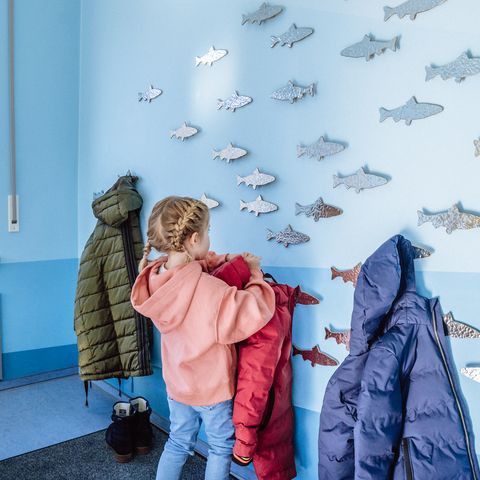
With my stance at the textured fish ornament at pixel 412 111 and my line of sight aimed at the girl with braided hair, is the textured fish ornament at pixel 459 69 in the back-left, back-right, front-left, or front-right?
back-left

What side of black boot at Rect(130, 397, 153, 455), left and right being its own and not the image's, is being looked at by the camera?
front

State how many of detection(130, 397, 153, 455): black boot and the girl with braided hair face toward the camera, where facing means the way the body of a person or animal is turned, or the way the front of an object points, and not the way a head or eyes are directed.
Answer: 1

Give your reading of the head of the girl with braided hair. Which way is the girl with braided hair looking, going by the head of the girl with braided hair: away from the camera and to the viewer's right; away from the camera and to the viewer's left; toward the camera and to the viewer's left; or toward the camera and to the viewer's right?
away from the camera and to the viewer's right

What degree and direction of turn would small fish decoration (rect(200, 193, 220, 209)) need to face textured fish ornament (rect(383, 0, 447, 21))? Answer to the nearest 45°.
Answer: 0° — it already faces it
